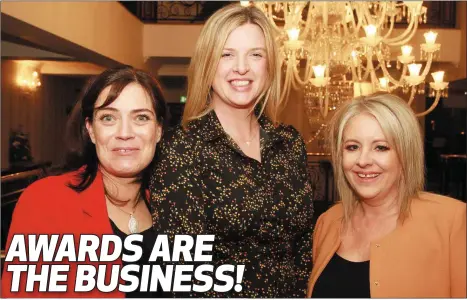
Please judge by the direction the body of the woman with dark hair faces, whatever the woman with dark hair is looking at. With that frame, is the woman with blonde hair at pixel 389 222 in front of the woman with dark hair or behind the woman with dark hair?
in front

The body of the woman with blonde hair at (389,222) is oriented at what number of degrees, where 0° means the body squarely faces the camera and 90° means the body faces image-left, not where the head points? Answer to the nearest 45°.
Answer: approximately 45°

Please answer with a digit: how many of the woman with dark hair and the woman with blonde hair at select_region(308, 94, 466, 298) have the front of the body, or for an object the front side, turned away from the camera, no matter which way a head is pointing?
0

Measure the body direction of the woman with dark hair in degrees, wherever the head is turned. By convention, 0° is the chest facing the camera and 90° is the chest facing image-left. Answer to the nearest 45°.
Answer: approximately 315°

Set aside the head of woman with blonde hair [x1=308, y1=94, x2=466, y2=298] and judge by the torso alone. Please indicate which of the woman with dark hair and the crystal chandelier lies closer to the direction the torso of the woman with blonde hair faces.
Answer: the woman with dark hair

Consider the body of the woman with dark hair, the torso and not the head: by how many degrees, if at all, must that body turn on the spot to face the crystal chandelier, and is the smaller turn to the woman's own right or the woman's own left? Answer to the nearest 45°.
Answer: approximately 90° to the woman's own left

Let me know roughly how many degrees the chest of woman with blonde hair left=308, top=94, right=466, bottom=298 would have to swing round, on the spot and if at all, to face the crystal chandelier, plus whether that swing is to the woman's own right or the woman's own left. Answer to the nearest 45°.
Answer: approximately 135° to the woman's own right
